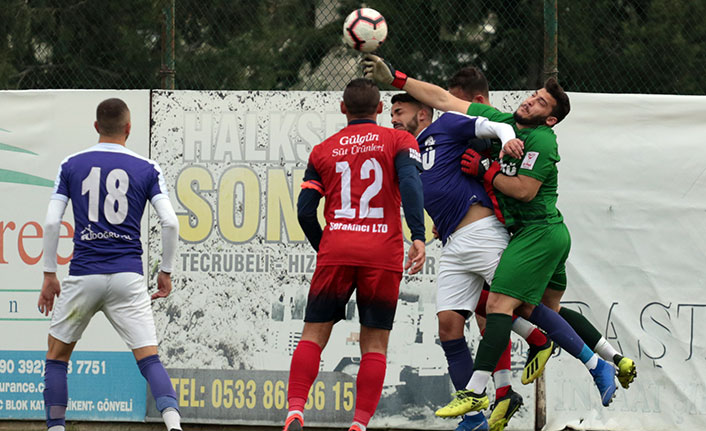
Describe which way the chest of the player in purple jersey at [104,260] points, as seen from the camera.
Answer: away from the camera

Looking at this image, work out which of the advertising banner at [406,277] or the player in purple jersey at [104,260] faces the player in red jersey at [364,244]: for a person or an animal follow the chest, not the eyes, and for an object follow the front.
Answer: the advertising banner

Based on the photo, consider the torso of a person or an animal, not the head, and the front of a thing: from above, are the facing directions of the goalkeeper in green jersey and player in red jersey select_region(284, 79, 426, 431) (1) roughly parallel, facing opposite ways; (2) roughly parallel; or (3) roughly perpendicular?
roughly perpendicular

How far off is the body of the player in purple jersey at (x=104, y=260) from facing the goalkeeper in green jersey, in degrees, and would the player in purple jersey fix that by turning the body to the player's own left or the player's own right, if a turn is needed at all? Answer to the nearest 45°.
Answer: approximately 90° to the player's own right

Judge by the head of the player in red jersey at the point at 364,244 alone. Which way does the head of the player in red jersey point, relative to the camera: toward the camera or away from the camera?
away from the camera

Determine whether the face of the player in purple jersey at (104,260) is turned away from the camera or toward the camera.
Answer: away from the camera

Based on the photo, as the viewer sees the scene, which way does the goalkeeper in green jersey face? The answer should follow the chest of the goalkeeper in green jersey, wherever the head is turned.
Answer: to the viewer's left

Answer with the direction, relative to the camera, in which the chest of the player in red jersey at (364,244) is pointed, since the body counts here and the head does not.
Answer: away from the camera

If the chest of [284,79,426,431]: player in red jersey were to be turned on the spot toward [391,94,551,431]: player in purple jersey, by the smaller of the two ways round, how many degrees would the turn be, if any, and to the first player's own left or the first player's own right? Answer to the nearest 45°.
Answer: approximately 45° to the first player's own right

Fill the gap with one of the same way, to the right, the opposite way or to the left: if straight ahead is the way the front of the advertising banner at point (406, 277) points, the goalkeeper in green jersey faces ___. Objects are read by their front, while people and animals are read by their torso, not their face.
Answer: to the right
